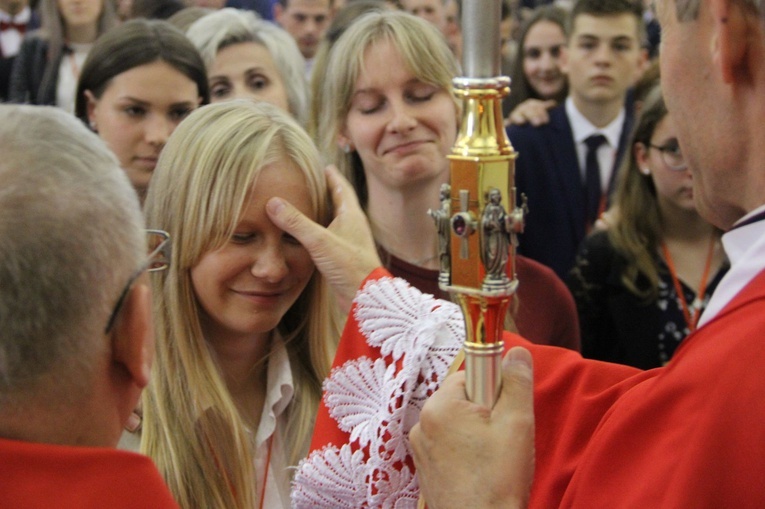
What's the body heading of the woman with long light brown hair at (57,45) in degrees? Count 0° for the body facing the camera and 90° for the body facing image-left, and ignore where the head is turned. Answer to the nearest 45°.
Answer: approximately 0°

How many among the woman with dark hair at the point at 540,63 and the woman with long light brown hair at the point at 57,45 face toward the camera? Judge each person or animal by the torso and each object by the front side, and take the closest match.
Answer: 2

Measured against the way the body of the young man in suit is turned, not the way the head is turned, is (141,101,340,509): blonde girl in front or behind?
in front

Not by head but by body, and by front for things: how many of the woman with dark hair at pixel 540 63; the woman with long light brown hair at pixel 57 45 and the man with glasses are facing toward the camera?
2

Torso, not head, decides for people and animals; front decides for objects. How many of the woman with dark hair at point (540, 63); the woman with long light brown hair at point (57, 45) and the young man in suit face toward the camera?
3

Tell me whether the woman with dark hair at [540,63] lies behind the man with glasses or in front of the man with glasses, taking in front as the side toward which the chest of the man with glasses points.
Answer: in front

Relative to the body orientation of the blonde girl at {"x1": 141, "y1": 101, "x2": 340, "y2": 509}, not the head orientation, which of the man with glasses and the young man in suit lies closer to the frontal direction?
the man with glasses

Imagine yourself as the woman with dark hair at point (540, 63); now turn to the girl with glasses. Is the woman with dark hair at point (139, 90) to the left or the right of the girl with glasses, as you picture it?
right

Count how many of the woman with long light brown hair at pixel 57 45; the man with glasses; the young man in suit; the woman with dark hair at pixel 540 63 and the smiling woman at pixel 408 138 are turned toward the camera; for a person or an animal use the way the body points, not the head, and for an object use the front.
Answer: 4

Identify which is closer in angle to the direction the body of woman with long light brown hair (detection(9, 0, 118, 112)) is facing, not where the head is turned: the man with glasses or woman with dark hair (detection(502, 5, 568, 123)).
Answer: the man with glasses

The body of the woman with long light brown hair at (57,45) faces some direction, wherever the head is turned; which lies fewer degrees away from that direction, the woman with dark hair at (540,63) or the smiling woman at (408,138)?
the smiling woman

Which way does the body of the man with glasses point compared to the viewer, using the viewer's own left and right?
facing away from the viewer and to the right of the viewer
